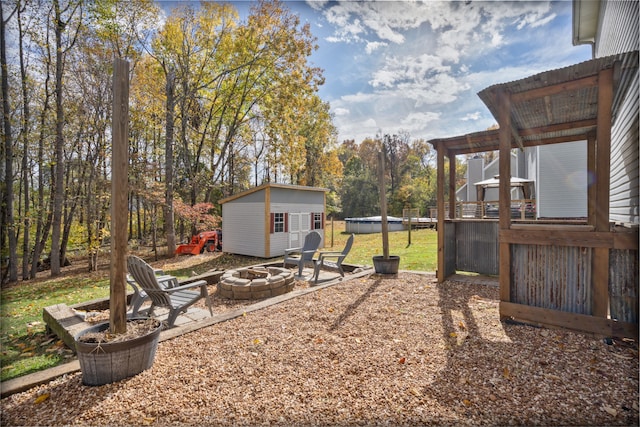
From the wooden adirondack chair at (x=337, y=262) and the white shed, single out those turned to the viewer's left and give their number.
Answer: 1

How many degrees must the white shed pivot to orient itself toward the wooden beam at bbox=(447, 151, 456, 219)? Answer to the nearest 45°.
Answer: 0° — it already faces it

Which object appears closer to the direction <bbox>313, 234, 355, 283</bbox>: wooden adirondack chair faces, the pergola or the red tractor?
the red tractor

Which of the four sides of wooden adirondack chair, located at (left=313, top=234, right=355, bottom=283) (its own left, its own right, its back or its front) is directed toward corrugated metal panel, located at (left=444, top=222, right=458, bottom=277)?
back

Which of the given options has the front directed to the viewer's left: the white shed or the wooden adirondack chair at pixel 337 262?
the wooden adirondack chair

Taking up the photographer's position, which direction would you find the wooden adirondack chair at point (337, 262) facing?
facing to the left of the viewer

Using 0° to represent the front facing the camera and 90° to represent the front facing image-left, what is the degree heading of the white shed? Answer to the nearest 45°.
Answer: approximately 315°

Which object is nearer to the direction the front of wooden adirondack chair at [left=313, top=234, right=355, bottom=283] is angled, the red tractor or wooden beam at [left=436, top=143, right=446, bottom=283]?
the red tractor
